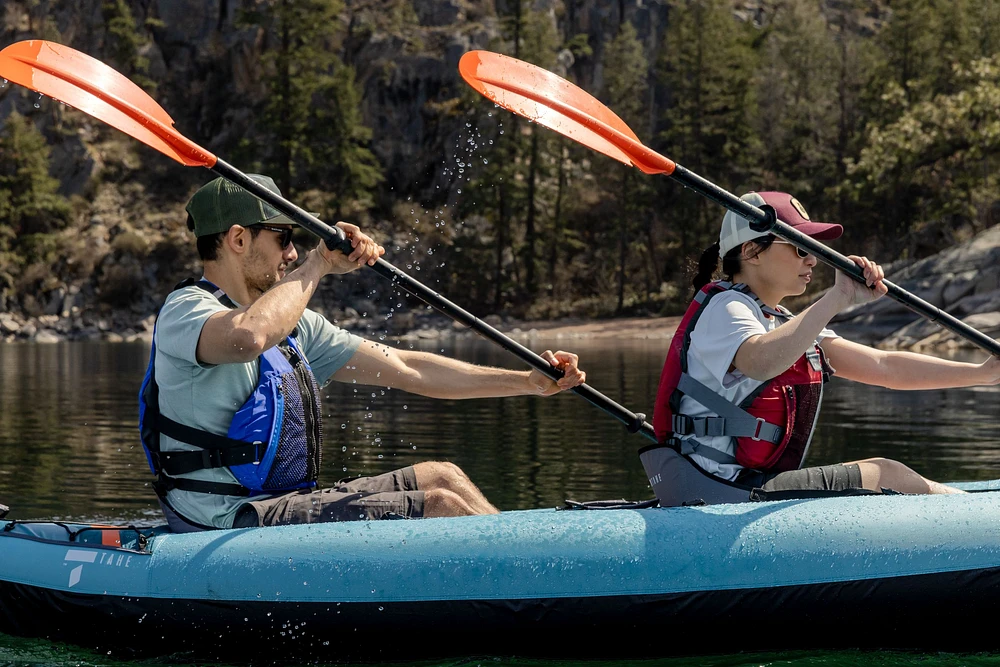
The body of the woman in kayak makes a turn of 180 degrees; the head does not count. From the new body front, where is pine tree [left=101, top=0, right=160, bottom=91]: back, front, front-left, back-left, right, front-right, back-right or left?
front-right

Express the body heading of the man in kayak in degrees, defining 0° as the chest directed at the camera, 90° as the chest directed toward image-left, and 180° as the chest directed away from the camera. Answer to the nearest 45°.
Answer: approximately 270°

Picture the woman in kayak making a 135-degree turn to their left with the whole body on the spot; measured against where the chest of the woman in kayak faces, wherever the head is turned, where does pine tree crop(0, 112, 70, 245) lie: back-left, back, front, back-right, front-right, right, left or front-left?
front

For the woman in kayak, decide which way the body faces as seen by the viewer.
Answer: to the viewer's right

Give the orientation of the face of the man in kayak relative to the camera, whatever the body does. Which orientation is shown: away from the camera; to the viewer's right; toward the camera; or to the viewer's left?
to the viewer's right

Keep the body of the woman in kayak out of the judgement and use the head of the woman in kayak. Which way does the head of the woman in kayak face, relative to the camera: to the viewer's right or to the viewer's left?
to the viewer's right

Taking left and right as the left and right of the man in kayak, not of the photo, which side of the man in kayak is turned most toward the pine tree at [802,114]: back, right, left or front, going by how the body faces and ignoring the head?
left

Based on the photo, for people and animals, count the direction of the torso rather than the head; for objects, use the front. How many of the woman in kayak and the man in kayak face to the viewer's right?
2
